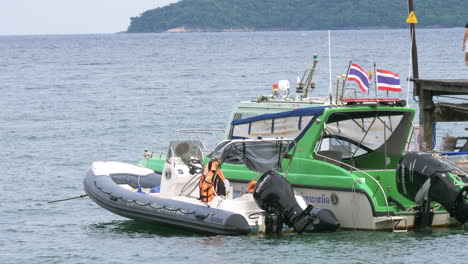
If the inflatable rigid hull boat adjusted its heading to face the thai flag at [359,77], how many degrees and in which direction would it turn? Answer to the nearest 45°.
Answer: approximately 90° to its right

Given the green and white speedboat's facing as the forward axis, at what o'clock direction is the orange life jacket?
The orange life jacket is roughly at 10 o'clock from the green and white speedboat.

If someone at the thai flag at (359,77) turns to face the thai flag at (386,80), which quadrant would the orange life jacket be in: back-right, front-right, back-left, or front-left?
back-right

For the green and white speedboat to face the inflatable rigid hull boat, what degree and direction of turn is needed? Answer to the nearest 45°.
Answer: approximately 45° to its left

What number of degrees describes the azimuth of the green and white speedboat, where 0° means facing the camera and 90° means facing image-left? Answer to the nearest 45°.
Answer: approximately 135°

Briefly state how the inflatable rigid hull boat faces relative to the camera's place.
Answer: facing away from the viewer and to the left of the viewer
